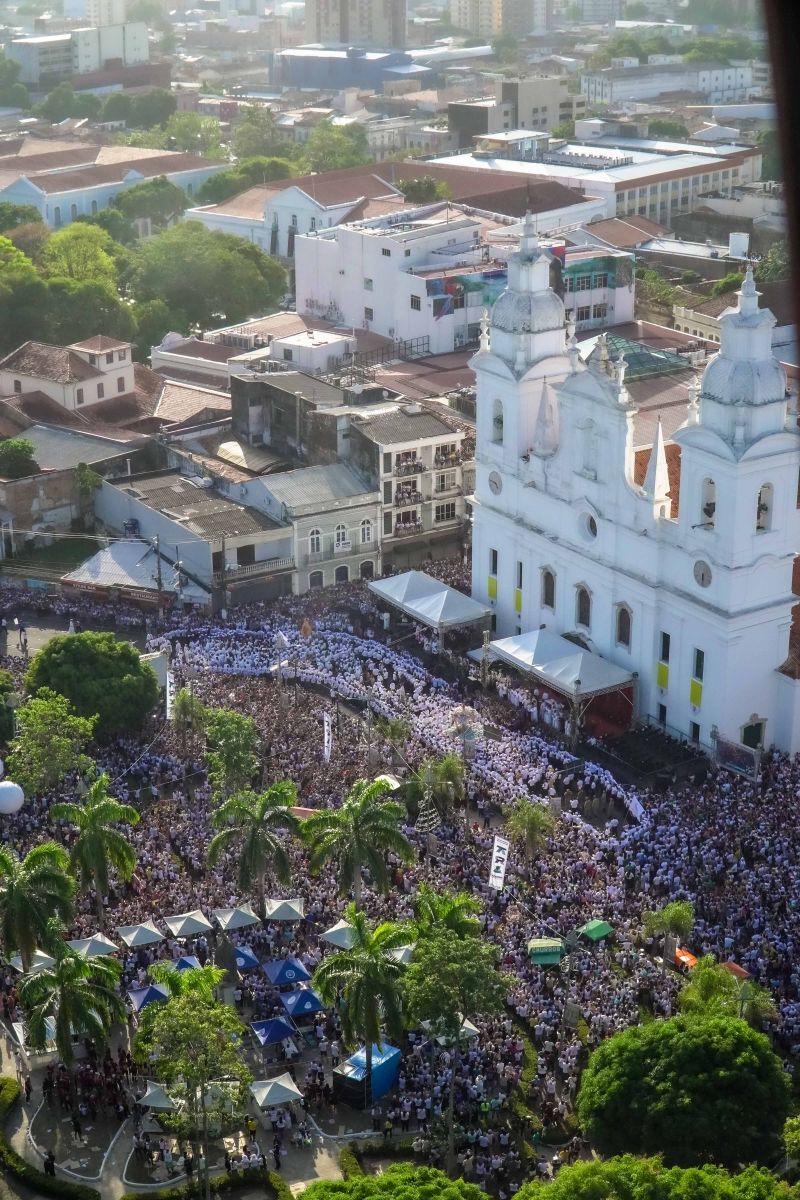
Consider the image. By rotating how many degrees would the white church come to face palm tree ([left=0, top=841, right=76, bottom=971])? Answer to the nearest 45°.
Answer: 0° — it already faces it

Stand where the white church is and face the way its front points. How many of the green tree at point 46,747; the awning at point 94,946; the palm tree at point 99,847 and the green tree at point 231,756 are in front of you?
4

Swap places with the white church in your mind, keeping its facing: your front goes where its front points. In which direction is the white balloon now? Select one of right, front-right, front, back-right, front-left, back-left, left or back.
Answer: front

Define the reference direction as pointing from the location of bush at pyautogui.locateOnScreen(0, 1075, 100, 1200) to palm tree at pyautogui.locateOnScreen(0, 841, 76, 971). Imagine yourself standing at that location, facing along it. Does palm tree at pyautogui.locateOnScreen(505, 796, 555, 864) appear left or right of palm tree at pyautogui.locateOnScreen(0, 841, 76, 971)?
right

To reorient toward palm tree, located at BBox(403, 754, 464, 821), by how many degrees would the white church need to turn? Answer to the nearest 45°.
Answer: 0° — it already faces it

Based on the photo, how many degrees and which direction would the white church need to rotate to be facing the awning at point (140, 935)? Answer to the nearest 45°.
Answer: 0° — it already faces it

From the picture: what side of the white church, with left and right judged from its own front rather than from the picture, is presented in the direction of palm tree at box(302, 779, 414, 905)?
front

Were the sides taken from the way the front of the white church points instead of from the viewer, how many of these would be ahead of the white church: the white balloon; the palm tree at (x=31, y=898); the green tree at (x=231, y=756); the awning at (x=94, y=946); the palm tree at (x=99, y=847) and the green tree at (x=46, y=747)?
6

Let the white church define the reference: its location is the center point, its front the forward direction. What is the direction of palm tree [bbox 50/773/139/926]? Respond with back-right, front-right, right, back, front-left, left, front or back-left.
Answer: front

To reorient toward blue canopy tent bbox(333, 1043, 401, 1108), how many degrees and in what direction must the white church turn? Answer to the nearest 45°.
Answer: approximately 45° to its left

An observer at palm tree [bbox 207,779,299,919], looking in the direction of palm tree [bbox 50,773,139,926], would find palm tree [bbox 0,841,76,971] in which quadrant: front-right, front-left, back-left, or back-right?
front-left

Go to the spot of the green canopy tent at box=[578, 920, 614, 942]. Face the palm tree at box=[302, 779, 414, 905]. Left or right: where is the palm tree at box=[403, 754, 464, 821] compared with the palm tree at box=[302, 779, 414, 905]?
right

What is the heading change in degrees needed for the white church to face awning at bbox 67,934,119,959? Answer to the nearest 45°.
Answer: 0° — it already faces it

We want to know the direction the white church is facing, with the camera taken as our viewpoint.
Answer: facing the viewer and to the left of the viewer

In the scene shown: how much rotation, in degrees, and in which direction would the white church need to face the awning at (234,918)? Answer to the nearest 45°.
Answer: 0° — it already faces it

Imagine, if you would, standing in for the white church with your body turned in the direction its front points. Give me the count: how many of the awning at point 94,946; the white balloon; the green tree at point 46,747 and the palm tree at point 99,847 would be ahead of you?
4
